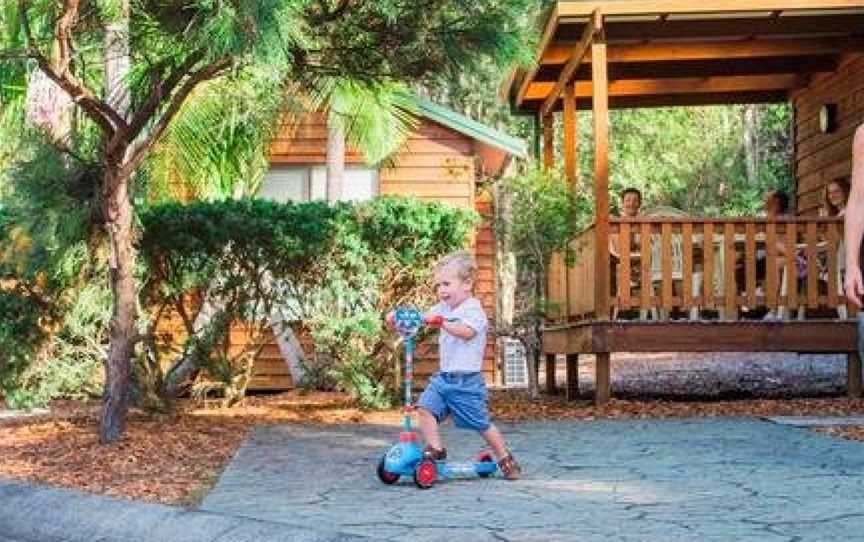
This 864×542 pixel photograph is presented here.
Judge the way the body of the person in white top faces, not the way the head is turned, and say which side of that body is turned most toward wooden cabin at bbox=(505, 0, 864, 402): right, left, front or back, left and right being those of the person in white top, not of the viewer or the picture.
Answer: back

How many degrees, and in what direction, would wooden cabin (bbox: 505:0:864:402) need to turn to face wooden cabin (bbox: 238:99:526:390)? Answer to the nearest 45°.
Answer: approximately 45° to its right

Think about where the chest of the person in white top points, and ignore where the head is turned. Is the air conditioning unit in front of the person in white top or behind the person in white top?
behind

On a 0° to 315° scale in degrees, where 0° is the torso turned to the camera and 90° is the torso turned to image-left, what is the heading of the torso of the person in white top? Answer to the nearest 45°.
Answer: approximately 45°

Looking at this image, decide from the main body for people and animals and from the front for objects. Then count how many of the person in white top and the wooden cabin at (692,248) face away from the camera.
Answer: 0
